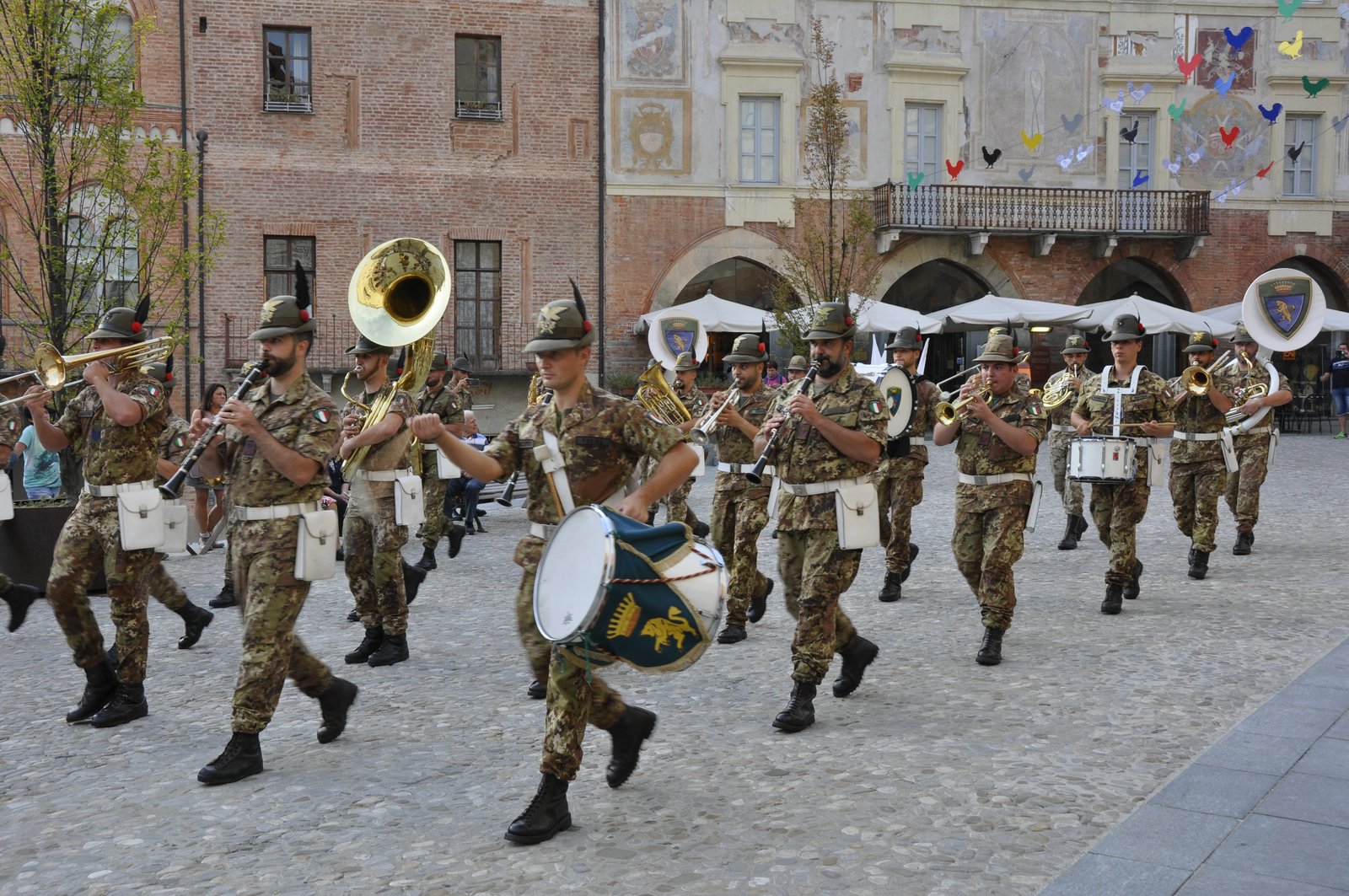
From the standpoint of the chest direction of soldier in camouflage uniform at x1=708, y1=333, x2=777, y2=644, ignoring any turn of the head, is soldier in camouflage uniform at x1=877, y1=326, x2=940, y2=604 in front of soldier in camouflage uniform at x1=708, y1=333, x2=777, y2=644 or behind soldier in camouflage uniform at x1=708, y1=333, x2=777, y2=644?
behind

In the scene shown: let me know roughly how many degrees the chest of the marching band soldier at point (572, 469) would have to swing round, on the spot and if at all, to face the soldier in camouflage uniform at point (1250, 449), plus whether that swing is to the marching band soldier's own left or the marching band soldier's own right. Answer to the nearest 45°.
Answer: approximately 180°

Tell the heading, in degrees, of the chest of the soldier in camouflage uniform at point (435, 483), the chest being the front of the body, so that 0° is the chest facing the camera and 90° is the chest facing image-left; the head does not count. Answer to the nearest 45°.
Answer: approximately 45°

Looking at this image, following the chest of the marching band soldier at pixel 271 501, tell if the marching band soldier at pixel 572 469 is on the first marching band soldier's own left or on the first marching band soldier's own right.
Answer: on the first marching band soldier's own left

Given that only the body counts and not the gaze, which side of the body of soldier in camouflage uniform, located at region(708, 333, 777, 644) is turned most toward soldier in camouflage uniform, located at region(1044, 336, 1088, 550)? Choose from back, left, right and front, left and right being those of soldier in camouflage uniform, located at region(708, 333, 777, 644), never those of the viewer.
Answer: back

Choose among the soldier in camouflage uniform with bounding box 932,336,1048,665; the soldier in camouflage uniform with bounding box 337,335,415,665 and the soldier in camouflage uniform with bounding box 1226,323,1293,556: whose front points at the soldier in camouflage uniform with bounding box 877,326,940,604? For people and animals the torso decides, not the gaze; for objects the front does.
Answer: the soldier in camouflage uniform with bounding box 1226,323,1293,556

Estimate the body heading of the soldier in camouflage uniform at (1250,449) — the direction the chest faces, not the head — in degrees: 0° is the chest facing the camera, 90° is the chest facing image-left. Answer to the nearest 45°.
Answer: approximately 45°

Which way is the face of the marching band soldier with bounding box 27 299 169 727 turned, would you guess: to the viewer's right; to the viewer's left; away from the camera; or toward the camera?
to the viewer's left

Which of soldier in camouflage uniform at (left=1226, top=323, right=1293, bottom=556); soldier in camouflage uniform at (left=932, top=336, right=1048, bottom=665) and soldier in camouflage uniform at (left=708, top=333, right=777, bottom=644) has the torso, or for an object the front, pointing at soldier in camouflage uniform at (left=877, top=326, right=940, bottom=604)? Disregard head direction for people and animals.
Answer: soldier in camouflage uniform at (left=1226, top=323, right=1293, bottom=556)

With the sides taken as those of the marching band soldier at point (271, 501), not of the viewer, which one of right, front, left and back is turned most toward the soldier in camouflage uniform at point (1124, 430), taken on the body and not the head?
back

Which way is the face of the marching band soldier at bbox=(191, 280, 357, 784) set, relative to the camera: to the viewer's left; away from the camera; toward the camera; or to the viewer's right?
to the viewer's left

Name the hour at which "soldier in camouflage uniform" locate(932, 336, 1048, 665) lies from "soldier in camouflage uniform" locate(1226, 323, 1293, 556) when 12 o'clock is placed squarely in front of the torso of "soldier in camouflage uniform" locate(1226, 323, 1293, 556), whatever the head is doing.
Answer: "soldier in camouflage uniform" locate(932, 336, 1048, 665) is roughly at 1 o'clock from "soldier in camouflage uniform" locate(1226, 323, 1293, 556).
